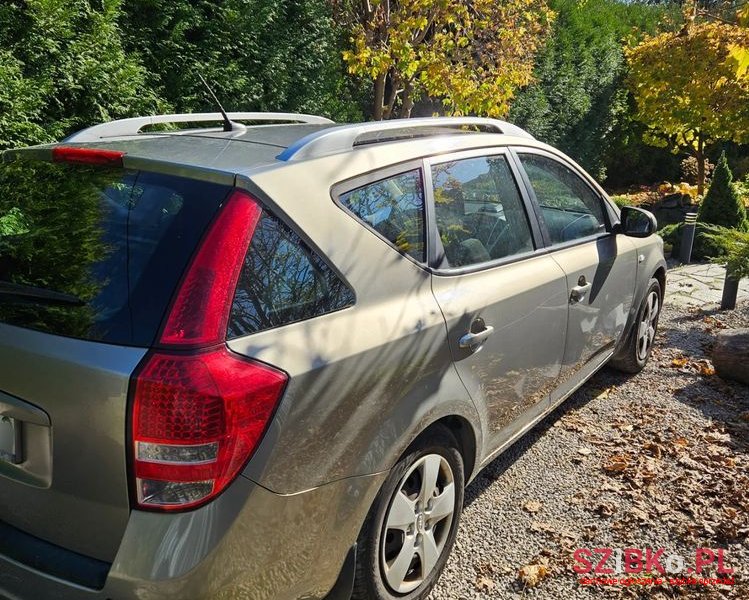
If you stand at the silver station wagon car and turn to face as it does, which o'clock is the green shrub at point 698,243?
The green shrub is roughly at 12 o'clock from the silver station wagon car.

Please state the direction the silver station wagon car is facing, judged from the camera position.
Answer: facing away from the viewer and to the right of the viewer

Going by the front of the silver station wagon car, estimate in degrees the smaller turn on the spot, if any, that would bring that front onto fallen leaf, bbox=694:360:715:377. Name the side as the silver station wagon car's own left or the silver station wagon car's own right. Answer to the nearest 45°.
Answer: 0° — it already faces it

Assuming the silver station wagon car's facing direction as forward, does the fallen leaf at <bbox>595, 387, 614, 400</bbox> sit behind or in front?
in front

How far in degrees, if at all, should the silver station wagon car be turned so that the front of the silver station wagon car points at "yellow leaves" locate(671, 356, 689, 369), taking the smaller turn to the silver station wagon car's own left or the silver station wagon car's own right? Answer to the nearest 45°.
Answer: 0° — it already faces it

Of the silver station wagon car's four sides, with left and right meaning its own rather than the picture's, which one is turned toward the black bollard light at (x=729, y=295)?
front

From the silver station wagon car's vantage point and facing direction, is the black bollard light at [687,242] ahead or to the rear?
ahead
